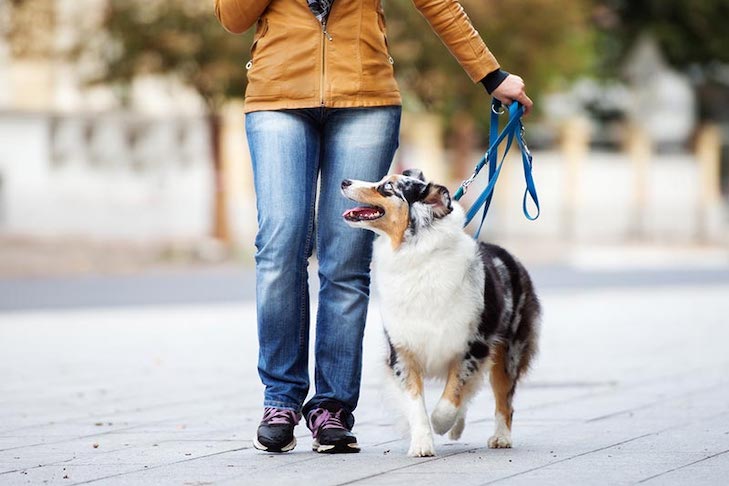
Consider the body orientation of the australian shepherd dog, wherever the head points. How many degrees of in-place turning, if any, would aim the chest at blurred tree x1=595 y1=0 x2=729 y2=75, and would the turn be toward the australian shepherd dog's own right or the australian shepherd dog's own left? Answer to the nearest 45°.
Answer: approximately 135° to the australian shepherd dog's own right

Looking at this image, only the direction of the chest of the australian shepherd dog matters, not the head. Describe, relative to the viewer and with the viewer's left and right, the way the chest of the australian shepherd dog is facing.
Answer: facing the viewer and to the left of the viewer

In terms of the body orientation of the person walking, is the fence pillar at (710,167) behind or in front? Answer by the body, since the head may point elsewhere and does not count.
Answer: behind

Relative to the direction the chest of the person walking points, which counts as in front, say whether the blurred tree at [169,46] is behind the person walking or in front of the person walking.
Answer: behind

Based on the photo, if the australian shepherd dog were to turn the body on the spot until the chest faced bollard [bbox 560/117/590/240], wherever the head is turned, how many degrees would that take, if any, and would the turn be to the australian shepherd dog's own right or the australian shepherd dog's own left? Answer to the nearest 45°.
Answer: approximately 135° to the australian shepherd dog's own right

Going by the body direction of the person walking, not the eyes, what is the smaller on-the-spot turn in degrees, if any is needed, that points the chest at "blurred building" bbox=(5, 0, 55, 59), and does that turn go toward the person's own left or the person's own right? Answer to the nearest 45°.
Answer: approximately 180°

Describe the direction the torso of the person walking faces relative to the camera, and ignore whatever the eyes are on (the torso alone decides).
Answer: toward the camera

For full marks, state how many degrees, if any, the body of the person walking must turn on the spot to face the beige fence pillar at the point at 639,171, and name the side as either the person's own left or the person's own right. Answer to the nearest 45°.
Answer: approximately 180°

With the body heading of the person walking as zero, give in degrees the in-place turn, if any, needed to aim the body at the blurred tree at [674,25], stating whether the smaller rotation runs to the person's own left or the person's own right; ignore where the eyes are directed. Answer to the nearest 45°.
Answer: approximately 180°

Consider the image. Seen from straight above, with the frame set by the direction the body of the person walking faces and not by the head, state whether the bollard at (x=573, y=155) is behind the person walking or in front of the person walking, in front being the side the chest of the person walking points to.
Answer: behind

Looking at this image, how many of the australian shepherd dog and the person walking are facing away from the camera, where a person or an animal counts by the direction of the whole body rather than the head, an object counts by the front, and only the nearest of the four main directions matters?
0
